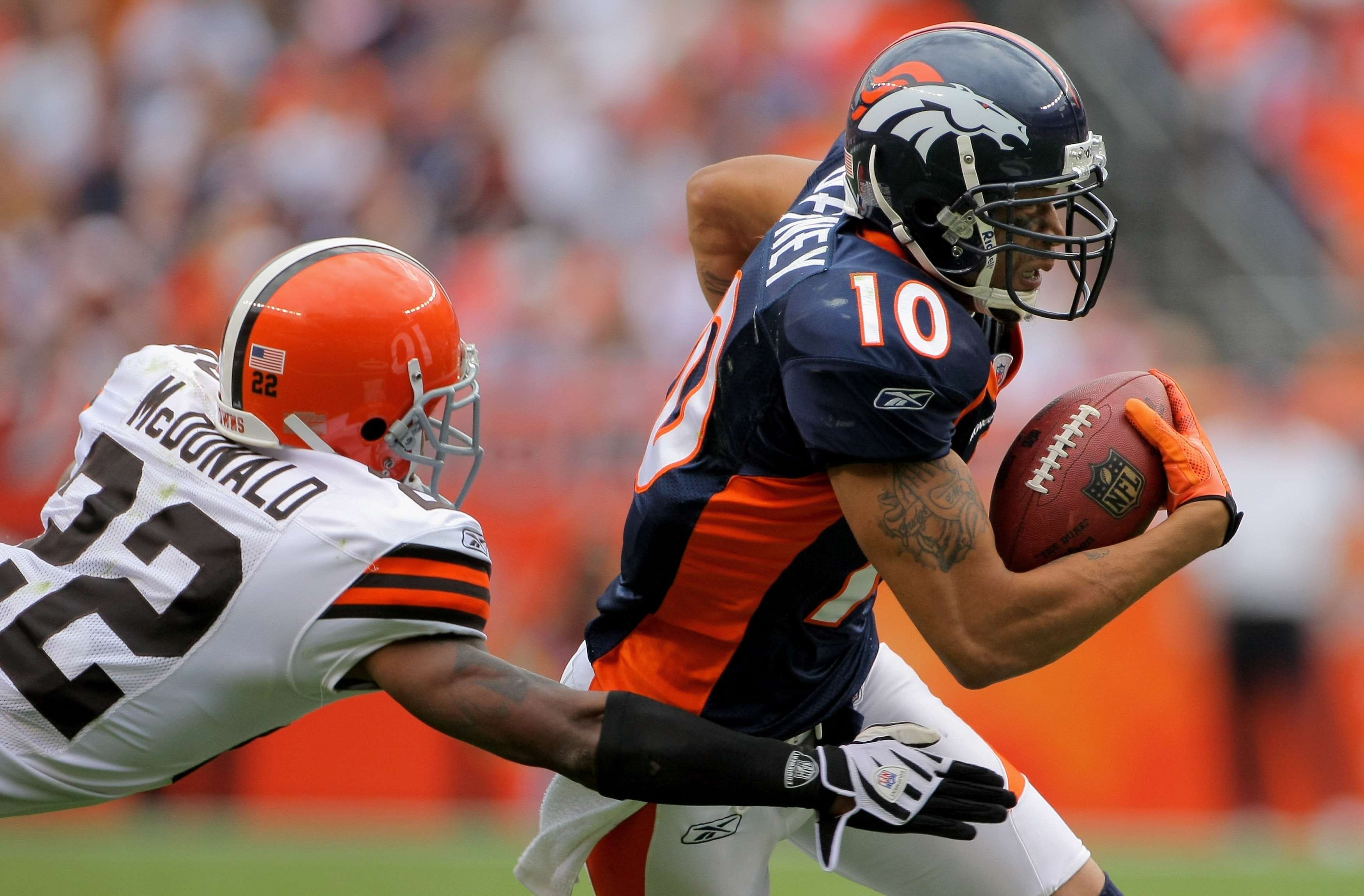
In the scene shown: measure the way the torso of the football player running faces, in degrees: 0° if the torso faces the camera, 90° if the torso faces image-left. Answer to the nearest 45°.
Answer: approximately 270°

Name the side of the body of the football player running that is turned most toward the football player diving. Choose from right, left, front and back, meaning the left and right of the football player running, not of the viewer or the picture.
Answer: back

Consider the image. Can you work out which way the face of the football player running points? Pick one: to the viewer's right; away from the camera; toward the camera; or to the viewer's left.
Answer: to the viewer's right
